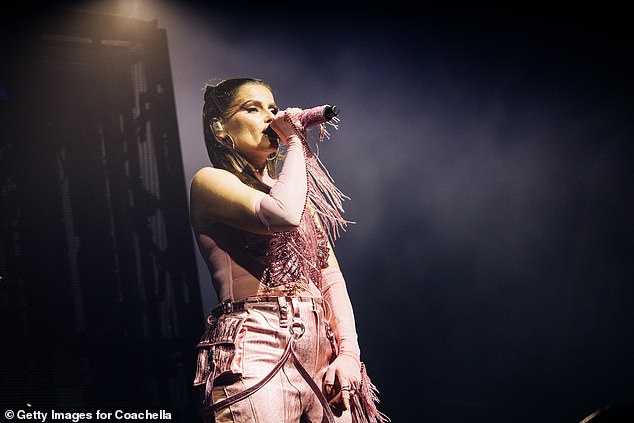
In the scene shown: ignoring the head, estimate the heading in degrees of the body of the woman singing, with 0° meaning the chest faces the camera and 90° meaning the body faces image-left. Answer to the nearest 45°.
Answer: approximately 315°
